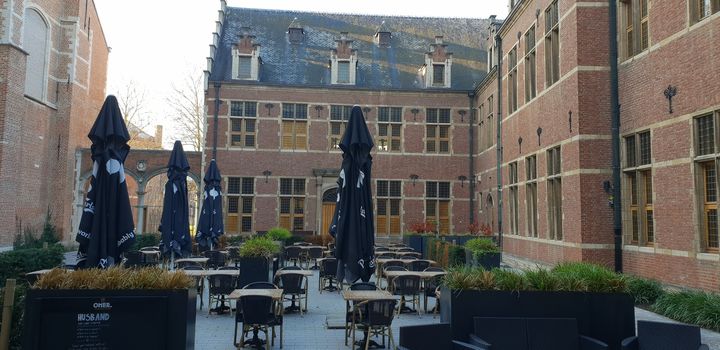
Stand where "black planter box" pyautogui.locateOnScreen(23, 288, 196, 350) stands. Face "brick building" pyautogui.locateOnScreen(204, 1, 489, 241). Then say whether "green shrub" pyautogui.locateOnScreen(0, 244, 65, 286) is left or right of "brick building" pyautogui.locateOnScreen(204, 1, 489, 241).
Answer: left

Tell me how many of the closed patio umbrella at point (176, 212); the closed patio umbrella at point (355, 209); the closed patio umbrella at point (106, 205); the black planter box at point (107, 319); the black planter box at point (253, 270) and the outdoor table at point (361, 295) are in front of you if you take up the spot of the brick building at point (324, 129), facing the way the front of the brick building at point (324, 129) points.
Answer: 6

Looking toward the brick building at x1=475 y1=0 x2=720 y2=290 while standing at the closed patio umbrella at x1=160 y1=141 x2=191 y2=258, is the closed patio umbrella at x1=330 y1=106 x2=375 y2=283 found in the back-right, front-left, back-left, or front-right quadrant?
front-right

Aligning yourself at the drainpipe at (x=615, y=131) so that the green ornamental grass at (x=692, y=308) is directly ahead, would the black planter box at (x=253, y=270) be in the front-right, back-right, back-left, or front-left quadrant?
front-right

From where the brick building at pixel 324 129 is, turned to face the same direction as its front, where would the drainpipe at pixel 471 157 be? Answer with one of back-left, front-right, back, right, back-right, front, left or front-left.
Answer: left

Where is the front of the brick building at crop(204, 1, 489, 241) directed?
toward the camera

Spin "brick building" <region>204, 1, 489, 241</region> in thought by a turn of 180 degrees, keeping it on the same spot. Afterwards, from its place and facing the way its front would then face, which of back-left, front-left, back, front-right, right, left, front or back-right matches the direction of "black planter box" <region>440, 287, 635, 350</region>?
back

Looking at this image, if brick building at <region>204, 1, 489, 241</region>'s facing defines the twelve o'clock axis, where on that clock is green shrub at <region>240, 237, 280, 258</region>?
The green shrub is roughly at 12 o'clock from the brick building.

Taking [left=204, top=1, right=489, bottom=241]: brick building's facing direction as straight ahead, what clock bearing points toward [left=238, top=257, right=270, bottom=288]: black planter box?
The black planter box is roughly at 12 o'clock from the brick building.

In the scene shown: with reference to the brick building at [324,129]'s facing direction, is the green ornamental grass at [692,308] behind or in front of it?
in front

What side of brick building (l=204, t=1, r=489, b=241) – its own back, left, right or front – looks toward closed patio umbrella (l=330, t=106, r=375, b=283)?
front

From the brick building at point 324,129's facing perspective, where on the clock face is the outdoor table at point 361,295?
The outdoor table is roughly at 12 o'clock from the brick building.

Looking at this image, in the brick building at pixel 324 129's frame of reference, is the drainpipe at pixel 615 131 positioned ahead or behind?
ahead

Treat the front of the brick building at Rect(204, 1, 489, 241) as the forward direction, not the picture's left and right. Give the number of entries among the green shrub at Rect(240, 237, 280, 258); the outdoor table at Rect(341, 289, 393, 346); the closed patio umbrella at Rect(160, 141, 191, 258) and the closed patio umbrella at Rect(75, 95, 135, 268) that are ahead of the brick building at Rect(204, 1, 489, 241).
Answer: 4

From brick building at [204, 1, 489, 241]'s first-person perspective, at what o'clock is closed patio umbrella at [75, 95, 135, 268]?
The closed patio umbrella is roughly at 12 o'clock from the brick building.

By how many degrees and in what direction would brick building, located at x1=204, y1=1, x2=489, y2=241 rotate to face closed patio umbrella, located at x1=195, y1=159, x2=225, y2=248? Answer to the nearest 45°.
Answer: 0° — it already faces it

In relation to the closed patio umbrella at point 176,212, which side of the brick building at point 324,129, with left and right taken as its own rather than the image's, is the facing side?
front
